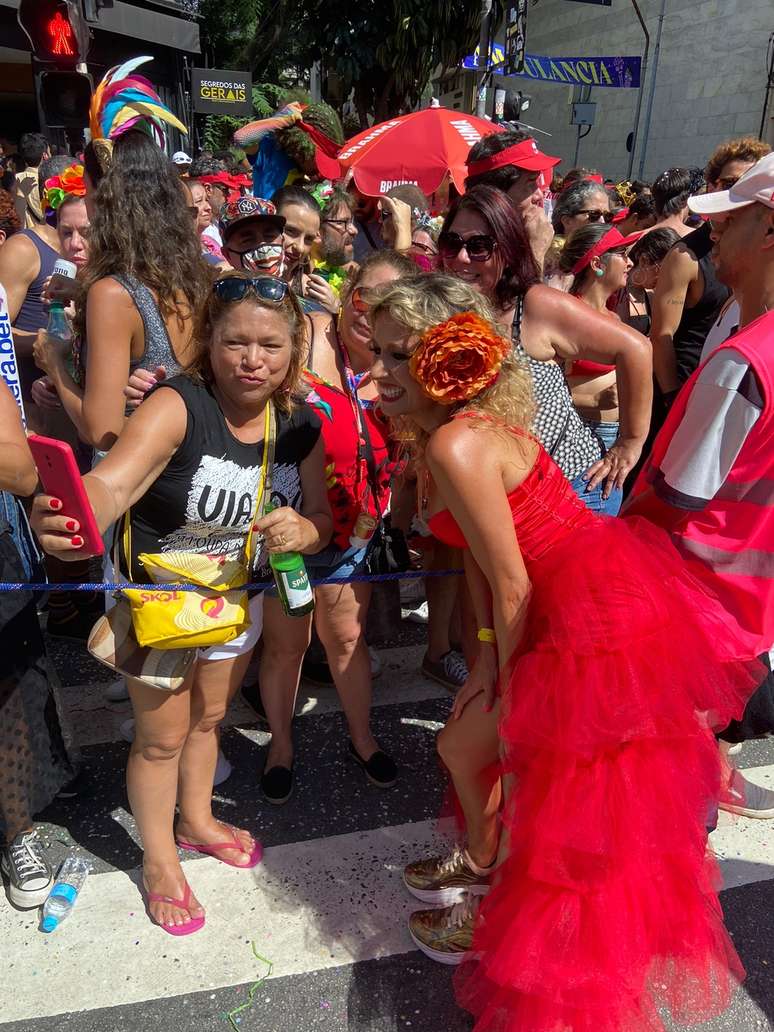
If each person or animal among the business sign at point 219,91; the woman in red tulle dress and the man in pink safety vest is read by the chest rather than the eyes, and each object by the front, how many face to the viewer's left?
2

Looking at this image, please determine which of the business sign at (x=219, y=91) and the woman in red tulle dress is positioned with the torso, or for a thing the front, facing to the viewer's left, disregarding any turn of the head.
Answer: the woman in red tulle dress

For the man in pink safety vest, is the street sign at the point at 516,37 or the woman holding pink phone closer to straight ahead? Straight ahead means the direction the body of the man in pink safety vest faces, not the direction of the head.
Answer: the woman holding pink phone

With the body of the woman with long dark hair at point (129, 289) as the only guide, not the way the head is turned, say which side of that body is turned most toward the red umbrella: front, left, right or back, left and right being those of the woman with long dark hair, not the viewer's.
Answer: right

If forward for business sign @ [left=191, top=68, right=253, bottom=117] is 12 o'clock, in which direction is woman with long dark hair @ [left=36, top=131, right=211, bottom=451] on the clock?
The woman with long dark hair is roughly at 12 o'clock from the business sign.

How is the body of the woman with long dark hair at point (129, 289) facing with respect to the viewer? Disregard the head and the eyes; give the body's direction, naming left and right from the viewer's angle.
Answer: facing away from the viewer and to the left of the viewer

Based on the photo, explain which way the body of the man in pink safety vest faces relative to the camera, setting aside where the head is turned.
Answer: to the viewer's left

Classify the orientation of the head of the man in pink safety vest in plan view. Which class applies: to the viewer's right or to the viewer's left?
to the viewer's left

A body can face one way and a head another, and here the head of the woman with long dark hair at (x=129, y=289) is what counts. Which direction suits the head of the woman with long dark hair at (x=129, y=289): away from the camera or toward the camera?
away from the camera

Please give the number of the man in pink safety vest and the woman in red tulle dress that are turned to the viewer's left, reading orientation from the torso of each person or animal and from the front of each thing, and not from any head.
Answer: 2

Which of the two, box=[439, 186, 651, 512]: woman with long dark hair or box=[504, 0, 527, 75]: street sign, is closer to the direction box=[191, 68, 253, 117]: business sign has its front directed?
the woman with long dark hair
